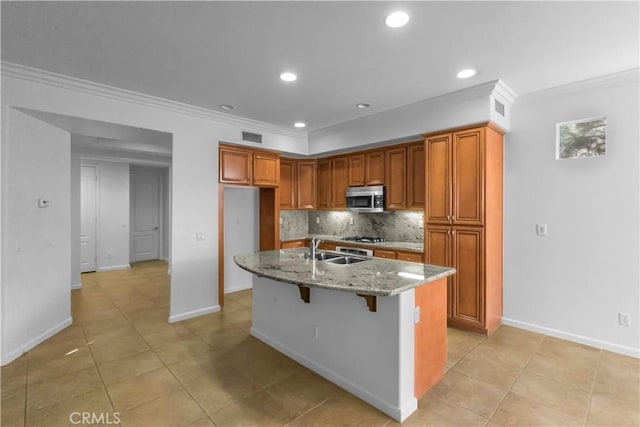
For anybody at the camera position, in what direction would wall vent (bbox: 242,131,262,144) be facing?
facing the viewer and to the right of the viewer

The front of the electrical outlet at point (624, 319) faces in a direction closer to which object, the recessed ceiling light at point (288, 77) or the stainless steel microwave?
the recessed ceiling light

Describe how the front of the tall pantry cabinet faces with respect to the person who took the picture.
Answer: facing the viewer and to the left of the viewer

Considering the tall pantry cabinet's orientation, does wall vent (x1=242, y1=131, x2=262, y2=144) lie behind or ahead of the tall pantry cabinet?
ahead

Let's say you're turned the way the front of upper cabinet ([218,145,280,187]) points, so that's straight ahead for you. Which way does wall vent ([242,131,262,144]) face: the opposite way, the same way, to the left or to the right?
the same way

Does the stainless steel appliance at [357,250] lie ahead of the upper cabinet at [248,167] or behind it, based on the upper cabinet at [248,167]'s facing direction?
ahead

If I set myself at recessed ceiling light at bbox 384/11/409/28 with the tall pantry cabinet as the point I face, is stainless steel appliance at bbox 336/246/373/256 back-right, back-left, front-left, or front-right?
front-left
